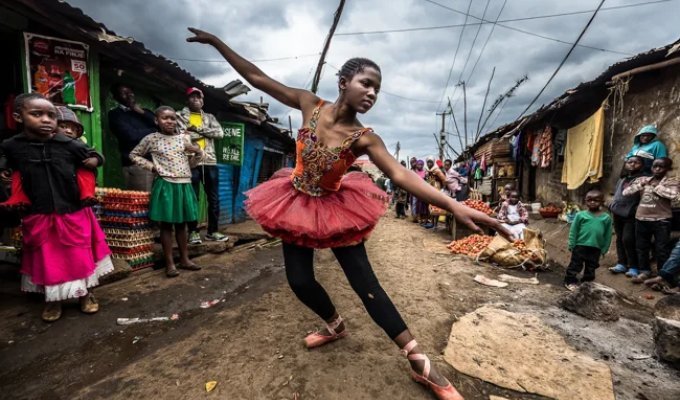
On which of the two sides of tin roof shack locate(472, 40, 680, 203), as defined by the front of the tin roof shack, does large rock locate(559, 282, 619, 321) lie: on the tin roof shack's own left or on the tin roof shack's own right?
on the tin roof shack's own left

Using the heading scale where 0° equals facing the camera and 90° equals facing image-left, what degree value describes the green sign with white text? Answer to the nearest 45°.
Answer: approximately 0°

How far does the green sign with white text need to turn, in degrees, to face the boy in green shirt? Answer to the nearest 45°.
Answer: approximately 45° to its left

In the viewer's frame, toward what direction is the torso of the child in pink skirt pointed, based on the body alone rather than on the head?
toward the camera

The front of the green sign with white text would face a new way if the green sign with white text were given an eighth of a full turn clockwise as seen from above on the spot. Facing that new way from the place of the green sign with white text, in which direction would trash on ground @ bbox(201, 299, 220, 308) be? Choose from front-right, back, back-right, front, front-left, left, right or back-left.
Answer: front-left

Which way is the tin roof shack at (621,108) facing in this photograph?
to the viewer's left

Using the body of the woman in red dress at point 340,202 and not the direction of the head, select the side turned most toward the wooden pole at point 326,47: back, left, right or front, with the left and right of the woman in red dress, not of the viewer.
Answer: back

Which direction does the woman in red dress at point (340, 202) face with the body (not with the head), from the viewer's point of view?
toward the camera

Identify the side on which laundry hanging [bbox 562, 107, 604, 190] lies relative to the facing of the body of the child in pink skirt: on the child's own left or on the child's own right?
on the child's own left

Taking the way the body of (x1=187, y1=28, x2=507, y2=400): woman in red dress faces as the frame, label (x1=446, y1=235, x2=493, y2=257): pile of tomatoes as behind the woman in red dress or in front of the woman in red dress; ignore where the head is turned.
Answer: behind

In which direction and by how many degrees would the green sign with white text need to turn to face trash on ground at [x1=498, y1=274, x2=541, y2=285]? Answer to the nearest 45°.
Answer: approximately 45° to its left

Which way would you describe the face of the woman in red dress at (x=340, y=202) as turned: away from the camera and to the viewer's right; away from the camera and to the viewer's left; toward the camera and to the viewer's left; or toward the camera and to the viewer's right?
toward the camera and to the viewer's right

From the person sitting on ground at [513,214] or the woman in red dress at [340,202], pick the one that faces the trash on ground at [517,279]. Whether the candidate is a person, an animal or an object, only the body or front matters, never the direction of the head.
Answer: the person sitting on ground

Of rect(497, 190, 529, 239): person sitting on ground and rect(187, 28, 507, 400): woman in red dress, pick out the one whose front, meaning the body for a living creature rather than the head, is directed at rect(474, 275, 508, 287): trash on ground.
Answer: the person sitting on ground

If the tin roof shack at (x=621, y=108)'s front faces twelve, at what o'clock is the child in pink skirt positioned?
The child in pink skirt is roughly at 10 o'clock from the tin roof shack.
